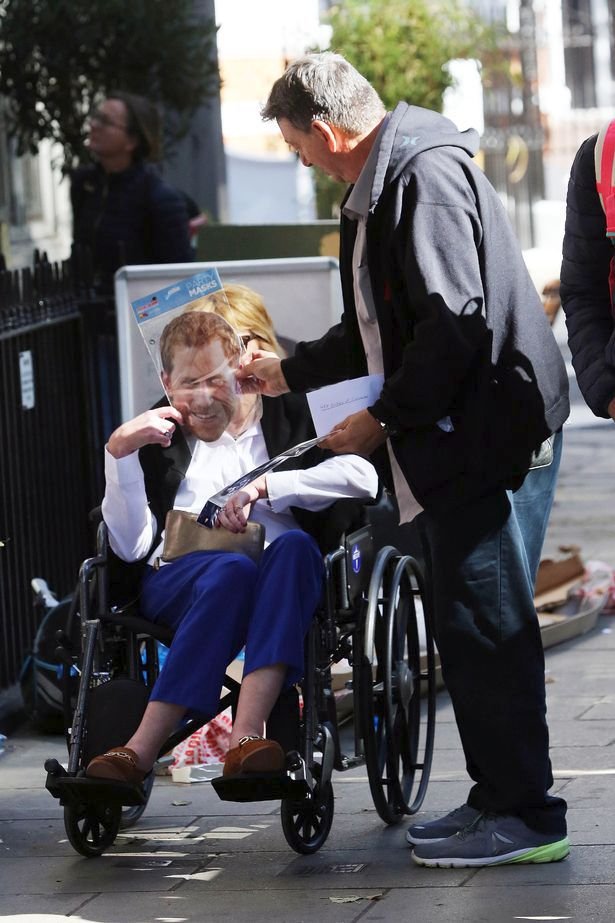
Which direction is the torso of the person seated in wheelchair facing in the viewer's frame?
toward the camera

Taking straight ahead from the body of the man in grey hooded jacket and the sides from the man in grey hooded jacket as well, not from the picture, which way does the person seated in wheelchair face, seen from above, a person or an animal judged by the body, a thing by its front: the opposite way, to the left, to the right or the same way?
to the left

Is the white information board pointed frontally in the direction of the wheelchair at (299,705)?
yes

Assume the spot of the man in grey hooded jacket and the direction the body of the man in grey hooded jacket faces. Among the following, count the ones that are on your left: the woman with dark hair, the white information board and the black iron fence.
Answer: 0

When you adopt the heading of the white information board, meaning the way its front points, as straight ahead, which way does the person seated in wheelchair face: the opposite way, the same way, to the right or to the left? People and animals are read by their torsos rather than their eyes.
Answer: the same way

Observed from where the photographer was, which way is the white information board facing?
facing the viewer

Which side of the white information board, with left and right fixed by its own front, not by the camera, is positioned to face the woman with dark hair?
back

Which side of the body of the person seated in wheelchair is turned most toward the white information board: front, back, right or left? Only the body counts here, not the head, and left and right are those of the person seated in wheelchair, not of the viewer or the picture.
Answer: back

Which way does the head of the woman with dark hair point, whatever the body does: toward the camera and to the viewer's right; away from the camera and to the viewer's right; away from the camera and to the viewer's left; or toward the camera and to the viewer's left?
toward the camera and to the viewer's left

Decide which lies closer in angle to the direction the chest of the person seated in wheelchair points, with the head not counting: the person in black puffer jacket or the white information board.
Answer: the person in black puffer jacket
